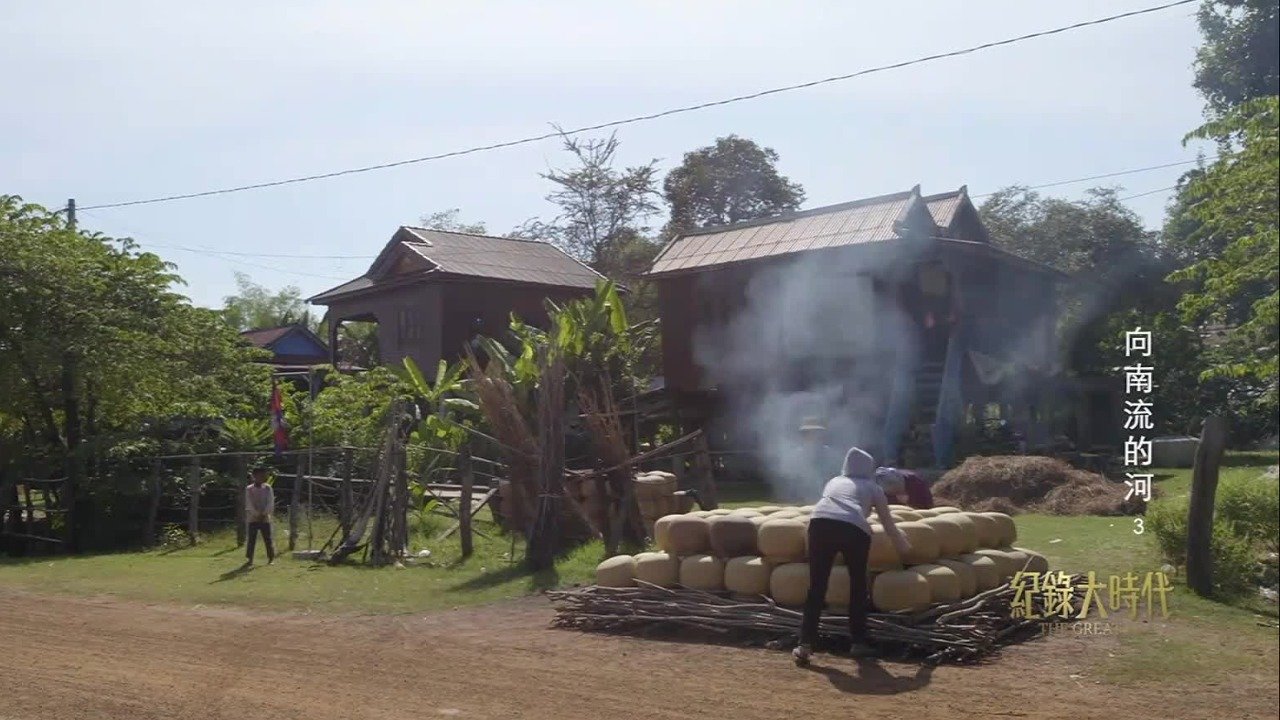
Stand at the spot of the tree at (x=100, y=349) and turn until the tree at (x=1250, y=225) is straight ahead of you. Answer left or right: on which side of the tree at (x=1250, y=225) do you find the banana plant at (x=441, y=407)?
left

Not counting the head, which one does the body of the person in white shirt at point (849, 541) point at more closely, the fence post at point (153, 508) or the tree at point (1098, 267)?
the tree

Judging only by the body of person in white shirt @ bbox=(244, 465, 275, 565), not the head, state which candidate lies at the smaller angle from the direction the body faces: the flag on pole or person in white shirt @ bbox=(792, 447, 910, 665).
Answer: the person in white shirt

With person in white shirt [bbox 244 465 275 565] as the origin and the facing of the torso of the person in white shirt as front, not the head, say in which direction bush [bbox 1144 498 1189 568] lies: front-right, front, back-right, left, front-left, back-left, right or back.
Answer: front-left

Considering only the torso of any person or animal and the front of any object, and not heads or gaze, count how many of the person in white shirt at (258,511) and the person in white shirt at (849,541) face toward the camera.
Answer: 1

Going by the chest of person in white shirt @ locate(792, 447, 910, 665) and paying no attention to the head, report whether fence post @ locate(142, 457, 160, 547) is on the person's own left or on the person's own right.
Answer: on the person's own left

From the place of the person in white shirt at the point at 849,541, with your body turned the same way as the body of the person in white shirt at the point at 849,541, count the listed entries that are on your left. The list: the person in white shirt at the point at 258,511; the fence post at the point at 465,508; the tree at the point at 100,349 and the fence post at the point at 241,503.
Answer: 4

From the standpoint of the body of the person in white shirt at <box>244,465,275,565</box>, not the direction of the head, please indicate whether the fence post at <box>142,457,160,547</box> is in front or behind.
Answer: behind

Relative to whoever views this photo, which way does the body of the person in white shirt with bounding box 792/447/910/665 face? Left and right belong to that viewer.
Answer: facing away from the viewer and to the right of the viewer

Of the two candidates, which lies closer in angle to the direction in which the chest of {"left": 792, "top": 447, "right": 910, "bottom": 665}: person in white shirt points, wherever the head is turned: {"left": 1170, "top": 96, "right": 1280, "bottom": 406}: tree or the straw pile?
the straw pile

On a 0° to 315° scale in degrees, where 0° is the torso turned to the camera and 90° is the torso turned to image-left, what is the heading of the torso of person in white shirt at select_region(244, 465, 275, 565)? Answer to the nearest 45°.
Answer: approximately 0°

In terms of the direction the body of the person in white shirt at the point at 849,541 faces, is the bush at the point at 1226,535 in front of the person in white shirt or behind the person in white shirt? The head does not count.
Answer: in front

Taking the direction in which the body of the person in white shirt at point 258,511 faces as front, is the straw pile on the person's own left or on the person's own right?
on the person's own left

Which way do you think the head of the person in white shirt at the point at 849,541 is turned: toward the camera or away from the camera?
away from the camera

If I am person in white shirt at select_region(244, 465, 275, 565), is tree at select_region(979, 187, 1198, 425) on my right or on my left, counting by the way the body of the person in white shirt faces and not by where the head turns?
on my left
